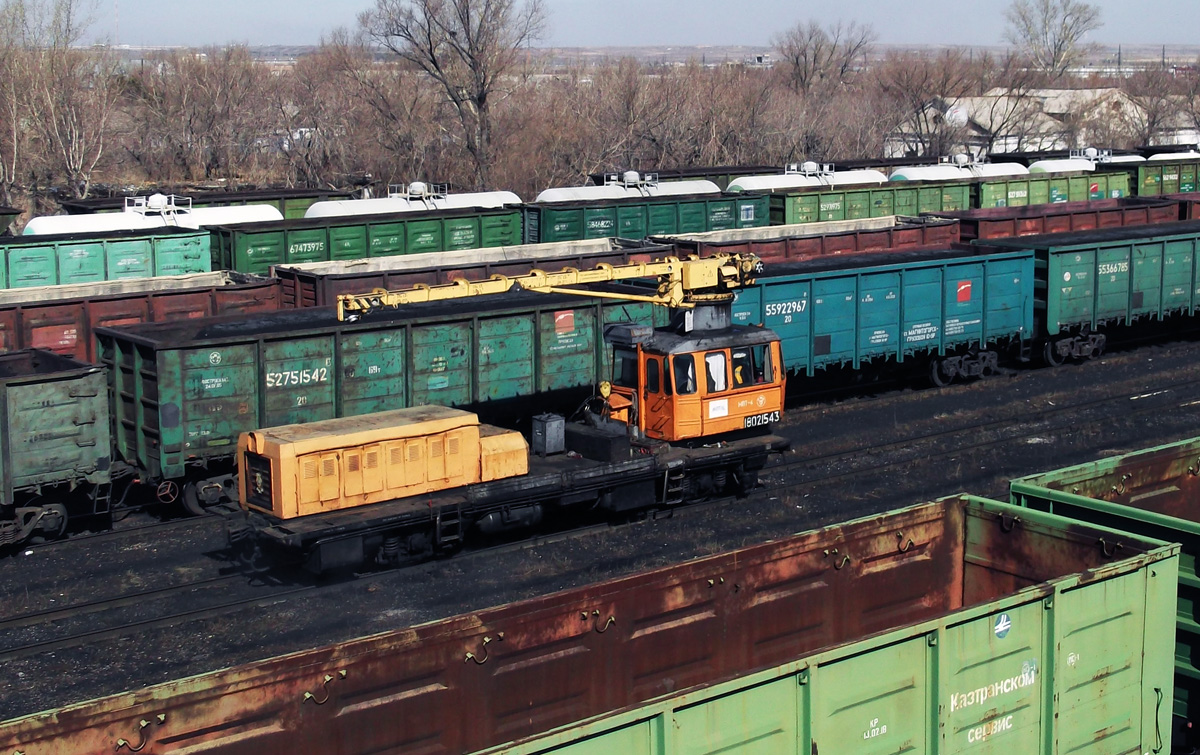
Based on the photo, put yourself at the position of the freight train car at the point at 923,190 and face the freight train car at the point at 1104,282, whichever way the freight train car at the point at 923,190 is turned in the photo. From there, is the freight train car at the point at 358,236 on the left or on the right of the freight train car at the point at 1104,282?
right

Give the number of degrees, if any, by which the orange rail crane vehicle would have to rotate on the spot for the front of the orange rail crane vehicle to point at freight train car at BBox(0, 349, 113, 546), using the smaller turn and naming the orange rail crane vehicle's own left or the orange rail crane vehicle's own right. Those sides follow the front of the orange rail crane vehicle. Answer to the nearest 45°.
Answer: approximately 135° to the orange rail crane vehicle's own left

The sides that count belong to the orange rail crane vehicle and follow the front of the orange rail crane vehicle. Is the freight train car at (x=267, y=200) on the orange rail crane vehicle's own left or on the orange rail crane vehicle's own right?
on the orange rail crane vehicle's own left

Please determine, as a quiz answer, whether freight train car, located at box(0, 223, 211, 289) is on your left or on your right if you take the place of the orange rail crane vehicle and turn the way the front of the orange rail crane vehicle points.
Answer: on your left

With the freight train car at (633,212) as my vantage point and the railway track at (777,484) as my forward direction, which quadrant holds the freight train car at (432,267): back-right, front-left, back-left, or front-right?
front-right

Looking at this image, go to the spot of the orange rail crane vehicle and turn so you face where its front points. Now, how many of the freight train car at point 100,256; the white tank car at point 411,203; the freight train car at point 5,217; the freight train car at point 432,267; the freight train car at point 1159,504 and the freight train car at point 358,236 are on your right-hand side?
1

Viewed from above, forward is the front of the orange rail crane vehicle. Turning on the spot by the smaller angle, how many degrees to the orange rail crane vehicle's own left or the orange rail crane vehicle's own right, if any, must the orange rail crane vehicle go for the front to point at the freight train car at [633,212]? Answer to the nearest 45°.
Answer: approximately 45° to the orange rail crane vehicle's own left

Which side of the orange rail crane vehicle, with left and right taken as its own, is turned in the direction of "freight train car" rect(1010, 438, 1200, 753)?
right

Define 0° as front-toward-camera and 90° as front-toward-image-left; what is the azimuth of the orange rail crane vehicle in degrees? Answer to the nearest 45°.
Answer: approximately 225°

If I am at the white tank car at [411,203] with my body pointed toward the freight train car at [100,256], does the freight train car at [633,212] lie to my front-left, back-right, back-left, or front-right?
back-left

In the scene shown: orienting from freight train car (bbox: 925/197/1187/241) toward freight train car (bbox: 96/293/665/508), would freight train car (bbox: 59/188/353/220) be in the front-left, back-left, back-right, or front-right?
front-right

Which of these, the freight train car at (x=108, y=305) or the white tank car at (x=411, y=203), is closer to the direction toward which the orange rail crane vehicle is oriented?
the white tank car

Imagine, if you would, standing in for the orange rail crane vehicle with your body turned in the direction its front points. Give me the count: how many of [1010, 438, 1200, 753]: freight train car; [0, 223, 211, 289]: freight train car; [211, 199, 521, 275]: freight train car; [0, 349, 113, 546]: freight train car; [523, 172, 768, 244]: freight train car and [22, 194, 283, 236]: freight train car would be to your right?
1

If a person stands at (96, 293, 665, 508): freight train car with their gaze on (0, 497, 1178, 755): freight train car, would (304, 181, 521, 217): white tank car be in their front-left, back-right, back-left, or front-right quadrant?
back-left

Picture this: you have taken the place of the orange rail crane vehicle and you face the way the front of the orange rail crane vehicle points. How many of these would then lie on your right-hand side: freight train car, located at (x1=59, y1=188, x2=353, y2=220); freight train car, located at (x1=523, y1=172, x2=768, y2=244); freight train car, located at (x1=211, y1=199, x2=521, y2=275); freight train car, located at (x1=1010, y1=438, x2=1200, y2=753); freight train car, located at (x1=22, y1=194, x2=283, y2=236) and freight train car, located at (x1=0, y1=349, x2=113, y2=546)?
1

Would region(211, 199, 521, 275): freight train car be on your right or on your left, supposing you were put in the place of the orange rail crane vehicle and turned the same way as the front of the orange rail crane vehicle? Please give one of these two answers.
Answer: on your left
